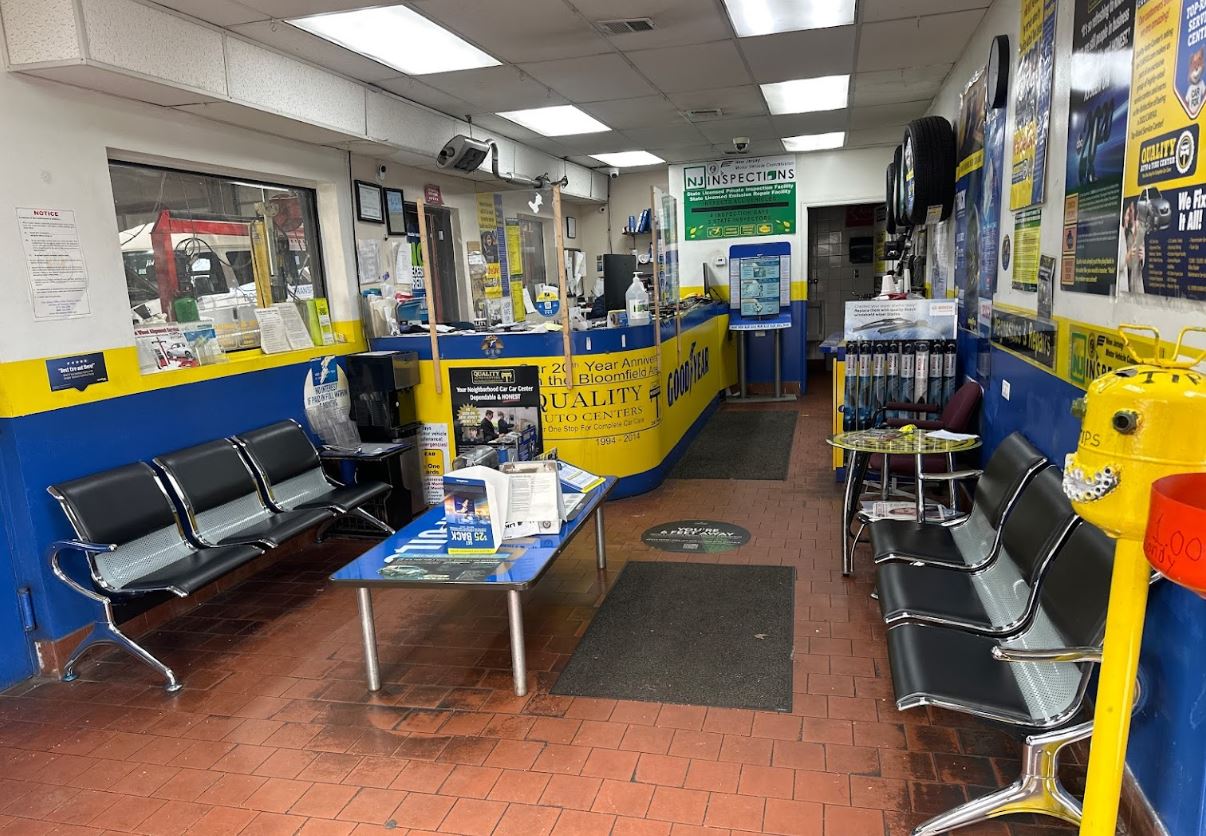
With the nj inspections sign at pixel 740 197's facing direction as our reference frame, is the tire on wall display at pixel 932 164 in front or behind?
in front

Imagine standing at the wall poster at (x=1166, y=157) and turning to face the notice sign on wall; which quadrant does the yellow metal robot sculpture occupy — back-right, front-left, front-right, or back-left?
front-left

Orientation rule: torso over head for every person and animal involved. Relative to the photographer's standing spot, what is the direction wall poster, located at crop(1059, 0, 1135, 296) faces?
facing the viewer and to the left of the viewer

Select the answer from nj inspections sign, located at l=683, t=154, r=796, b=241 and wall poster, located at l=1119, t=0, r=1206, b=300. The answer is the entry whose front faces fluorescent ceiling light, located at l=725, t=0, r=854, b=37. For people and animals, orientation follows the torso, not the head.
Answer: the nj inspections sign

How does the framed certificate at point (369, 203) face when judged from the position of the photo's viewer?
facing the viewer and to the right of the viewer

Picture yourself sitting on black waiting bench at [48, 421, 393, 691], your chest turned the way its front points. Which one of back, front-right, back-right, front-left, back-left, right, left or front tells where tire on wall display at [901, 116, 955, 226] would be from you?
front-left

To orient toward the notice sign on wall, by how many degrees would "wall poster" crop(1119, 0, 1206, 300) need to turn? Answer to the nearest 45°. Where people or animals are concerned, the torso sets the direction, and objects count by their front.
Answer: approximately 45° to its right

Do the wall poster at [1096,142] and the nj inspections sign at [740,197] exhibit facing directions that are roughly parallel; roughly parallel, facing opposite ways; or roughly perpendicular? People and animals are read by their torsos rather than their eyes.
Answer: roughly perpendicular

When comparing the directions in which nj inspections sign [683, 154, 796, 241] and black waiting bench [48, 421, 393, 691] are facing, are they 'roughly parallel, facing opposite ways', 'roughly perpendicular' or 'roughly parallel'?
roughly perpendicular

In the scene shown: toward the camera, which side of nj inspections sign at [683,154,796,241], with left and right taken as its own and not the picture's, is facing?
front

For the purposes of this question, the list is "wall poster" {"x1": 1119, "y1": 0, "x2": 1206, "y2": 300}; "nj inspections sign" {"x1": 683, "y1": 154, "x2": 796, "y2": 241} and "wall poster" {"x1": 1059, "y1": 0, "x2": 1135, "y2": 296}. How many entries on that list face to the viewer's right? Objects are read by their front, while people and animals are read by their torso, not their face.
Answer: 0

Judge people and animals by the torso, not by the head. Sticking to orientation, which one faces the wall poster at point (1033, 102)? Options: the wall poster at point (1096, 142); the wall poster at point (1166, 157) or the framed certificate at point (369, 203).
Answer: the framed certificate

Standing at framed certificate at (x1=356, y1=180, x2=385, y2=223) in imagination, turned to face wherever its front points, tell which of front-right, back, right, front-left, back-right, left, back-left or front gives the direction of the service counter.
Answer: front

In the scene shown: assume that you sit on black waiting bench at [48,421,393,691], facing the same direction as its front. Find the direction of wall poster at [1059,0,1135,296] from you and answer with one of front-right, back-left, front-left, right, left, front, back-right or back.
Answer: front

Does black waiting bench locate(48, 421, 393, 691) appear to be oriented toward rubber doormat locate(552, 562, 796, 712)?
yes

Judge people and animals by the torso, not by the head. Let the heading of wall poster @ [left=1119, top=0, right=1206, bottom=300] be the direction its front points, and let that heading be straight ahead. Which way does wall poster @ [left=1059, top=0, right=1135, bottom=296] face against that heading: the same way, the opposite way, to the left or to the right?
the same way

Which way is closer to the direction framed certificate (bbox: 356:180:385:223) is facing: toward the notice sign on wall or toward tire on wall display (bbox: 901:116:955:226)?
the tire on wall display
